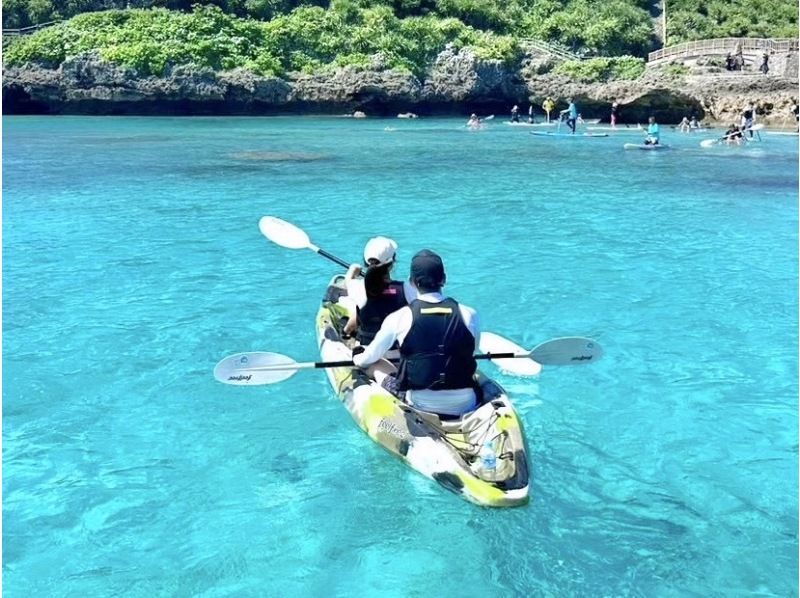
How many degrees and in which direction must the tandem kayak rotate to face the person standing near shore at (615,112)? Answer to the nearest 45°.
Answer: approximately 45° to its right

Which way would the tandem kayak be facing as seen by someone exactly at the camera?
facing away from the viewer and to the left of the viewer

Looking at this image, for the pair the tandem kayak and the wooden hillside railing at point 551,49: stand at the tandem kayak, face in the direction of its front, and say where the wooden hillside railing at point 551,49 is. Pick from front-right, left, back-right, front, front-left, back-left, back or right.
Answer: front-right
